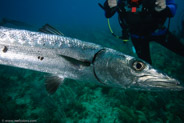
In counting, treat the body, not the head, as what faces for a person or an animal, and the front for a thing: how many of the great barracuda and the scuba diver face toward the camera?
1

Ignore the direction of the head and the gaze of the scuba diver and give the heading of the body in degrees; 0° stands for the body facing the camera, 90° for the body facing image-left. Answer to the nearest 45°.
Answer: approximately 0°

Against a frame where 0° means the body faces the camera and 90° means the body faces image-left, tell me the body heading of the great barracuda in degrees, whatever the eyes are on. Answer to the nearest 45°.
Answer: approximately 270°

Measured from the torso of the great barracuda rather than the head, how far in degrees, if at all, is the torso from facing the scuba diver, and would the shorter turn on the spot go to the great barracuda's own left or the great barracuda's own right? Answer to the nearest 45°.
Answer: approximately 45° to the great barracuda's own left
